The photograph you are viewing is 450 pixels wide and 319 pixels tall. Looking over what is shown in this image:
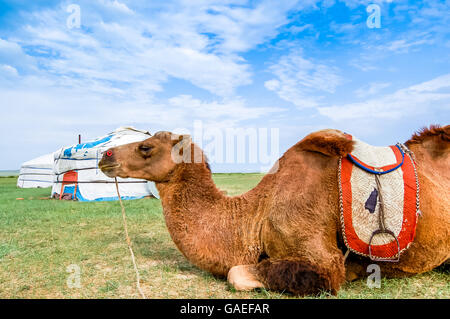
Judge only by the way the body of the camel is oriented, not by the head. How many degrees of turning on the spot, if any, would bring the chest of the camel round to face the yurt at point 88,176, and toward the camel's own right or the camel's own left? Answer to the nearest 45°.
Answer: approximately 45° to the camel's own right

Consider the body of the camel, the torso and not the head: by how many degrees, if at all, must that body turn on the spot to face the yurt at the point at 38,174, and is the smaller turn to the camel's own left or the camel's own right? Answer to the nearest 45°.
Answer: approximately 45° to the camel's own right

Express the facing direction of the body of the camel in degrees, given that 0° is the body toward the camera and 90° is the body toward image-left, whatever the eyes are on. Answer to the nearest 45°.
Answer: approximately 90°
